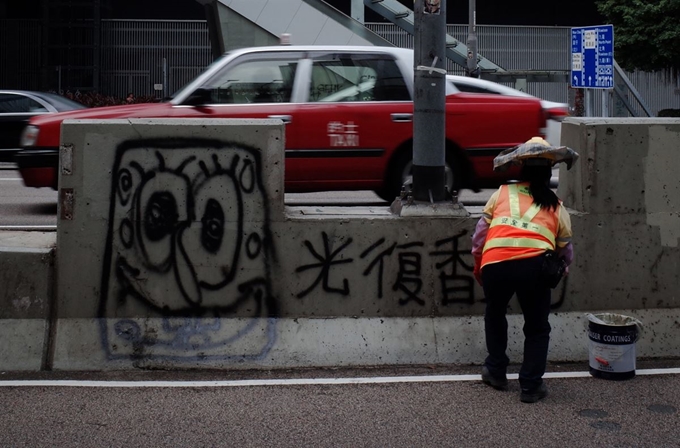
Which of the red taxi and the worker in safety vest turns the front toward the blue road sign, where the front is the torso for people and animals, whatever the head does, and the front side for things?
the worker in safety vest

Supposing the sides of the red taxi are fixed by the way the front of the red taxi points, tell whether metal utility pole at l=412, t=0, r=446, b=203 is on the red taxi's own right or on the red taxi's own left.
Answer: on the red taxi's own left

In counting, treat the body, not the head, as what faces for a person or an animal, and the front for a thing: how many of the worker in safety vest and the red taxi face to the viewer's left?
1

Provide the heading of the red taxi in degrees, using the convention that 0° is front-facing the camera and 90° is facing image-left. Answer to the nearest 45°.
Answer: approximately 90°

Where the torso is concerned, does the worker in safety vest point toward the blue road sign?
yes

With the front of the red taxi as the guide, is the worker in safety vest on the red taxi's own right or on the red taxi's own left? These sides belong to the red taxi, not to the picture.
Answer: on the red taxi's own left

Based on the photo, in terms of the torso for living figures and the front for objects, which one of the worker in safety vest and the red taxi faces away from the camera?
the worker in safety vest

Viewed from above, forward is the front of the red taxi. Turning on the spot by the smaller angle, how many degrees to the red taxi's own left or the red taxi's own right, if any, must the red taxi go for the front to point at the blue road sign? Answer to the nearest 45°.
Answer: approximately 135° to the red taxi's own right

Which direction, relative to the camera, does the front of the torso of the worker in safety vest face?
away from the camera

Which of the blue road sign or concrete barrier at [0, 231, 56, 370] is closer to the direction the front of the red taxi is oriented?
the concrete barrier

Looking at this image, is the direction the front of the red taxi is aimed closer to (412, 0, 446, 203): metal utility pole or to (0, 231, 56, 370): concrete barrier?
the concrete barrier

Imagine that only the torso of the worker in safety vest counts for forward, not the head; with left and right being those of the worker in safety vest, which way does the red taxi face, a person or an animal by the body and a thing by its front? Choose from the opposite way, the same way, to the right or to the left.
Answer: to the left
